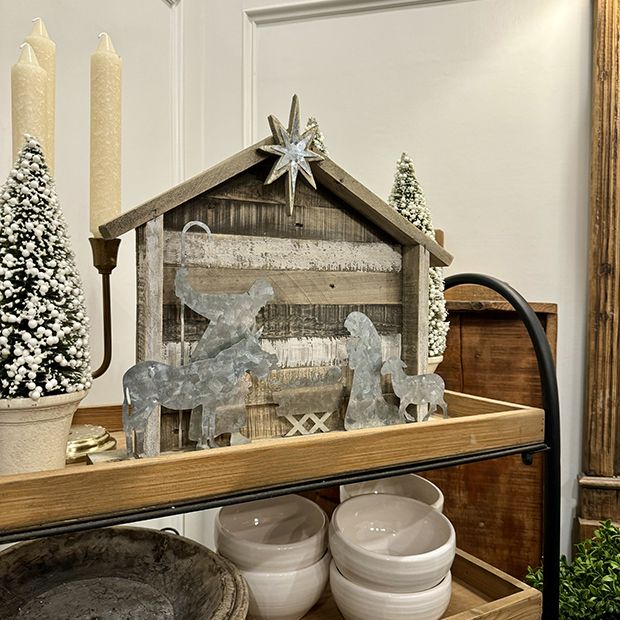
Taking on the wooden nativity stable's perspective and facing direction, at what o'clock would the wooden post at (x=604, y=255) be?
The wooden post is roughly at 8 o'clock from the wooden nativity stable.

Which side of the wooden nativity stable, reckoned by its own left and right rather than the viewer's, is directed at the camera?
front

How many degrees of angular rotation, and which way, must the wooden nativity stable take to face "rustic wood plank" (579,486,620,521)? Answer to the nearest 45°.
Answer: approximately 135° to its left

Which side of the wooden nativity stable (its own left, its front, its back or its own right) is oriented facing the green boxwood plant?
left
